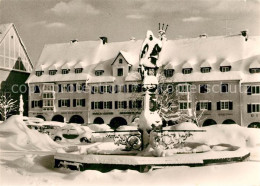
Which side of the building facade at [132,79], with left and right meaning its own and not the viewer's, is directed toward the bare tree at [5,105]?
right

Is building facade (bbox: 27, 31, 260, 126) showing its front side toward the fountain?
yes

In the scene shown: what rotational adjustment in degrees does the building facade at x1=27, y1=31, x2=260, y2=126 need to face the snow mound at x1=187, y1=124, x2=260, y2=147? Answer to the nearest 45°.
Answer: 0° — it already faces it

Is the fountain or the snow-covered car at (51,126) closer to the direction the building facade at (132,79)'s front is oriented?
the fountain

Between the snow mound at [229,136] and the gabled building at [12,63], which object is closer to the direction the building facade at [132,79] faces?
the snow mound

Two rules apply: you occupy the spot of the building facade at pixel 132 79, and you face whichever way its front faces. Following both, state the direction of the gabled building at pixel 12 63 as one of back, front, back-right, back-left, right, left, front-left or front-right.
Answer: right

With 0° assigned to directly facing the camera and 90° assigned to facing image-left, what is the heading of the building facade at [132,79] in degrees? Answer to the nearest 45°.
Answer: approximately 0°
